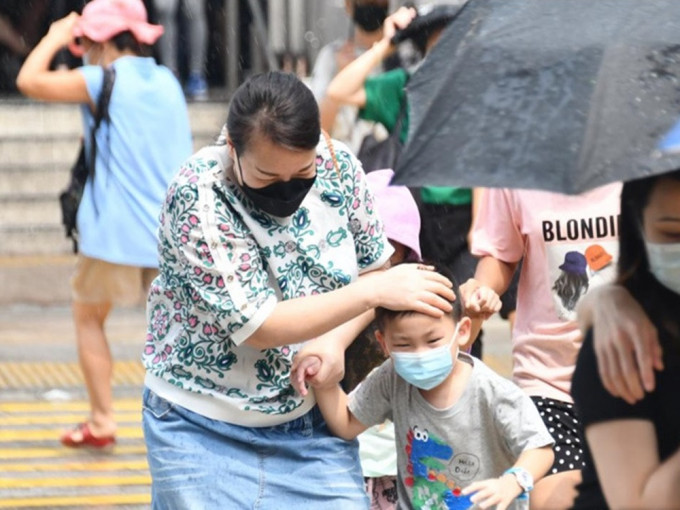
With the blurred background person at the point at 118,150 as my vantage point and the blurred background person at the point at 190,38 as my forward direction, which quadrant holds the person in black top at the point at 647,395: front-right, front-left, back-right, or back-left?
back-right

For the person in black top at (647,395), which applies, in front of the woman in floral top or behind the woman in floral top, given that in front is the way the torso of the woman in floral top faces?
in front

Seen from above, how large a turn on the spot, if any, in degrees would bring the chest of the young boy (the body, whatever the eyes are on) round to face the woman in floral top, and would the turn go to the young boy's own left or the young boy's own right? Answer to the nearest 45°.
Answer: approximately 90° to the young boy's own right

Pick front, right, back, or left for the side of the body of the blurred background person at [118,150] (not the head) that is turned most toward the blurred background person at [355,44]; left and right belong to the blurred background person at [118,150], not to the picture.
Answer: right

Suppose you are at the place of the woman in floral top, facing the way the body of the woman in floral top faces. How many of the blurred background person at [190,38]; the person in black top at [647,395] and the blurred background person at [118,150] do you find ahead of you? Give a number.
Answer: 1

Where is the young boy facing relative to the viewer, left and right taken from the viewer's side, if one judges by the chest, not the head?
facing the viewer

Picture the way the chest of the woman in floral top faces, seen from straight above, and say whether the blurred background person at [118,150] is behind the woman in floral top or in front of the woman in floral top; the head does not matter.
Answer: behind

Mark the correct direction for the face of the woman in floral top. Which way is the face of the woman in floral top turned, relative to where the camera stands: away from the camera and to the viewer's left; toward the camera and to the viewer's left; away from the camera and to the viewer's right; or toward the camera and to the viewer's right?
toward the camera and to the viewer's right

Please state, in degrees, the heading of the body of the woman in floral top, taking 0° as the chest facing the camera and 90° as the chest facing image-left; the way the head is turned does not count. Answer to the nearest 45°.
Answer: approximately 315°

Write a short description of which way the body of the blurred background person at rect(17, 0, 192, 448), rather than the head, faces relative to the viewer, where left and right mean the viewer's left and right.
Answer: facing away from the viewer and to the left of the viewer
